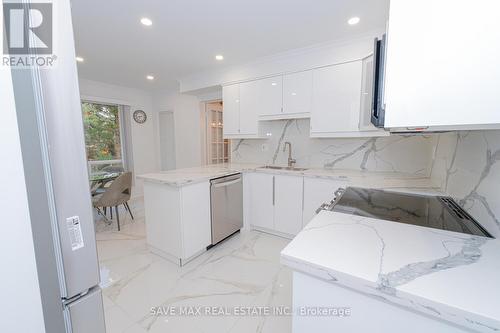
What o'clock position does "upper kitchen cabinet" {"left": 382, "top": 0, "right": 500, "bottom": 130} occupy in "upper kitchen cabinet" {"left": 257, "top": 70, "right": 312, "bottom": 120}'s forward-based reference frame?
"upper kitchen cabinet" {"left": 382, "top": 0, "right": 500, "bottom": 130} is roughly at 10 o'clock from "upper kitchen cabinet" {"left": 257, "top": 70, "right": 312, "bottom": 120}.

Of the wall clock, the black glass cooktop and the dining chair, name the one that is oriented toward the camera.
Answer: the wall clock

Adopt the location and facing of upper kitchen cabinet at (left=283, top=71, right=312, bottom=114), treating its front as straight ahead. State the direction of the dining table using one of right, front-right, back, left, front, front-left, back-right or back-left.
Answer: front-right

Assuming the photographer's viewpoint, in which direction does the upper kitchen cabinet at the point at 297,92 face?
facing the viewer and to the left of the viewer

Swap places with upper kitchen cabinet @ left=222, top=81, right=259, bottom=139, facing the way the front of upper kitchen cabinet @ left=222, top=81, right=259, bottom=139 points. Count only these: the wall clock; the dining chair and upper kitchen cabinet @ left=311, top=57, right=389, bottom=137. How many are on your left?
1

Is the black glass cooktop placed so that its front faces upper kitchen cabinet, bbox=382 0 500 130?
no

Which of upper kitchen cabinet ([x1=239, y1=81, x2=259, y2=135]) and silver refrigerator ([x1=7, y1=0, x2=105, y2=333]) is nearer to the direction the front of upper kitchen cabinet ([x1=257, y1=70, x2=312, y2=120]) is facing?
the silver refrigerator

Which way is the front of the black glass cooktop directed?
to the viewer's left

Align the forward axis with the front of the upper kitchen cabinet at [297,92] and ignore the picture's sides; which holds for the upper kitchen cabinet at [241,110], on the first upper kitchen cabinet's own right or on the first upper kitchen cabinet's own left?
on the first upper kitchen cabinet's own right

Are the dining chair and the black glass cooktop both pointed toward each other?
no

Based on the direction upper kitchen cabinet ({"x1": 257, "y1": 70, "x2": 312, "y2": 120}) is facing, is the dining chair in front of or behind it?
in front

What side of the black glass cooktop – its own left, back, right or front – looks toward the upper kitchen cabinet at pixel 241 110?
front

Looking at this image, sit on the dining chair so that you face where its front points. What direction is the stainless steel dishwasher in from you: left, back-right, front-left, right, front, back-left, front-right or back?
back

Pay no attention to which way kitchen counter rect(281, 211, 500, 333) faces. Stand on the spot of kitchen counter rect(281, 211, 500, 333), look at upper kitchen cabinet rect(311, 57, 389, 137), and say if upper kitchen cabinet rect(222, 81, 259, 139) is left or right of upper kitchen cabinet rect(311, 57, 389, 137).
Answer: left

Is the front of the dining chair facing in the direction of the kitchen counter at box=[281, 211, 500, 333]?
no

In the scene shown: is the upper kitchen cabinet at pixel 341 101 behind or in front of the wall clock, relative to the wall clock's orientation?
in front

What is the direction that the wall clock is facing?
toward the camera

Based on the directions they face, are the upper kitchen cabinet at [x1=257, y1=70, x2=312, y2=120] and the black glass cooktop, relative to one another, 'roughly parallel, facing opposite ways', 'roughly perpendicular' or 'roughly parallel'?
roughly perpendicular
